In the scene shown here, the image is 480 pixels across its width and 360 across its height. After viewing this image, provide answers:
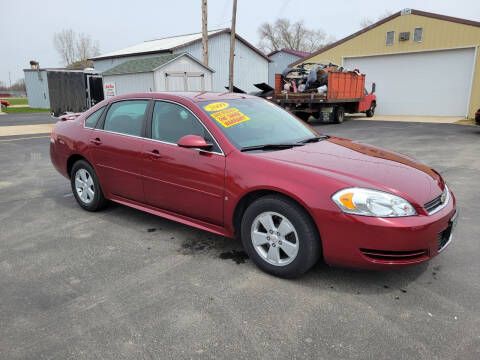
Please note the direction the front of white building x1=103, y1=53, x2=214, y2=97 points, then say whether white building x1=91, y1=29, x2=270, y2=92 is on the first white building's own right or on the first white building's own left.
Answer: on the first white building's own left

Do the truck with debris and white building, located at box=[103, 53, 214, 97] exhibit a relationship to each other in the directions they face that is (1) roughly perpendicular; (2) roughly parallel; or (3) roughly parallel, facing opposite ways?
roughly perpendicular

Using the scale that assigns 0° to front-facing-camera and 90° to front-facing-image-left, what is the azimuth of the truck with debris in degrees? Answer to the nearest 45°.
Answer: approximately 225°

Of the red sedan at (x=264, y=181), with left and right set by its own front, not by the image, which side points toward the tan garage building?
left

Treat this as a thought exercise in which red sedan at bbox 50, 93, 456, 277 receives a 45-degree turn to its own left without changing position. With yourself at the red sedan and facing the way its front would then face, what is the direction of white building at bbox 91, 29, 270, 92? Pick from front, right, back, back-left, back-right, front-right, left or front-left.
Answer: left

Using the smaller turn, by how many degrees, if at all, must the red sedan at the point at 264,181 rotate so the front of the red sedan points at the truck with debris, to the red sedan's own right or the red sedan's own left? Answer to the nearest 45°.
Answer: approximately 135° to the red sedan's own left

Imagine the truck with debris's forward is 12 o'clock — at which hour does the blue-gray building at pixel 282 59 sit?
The blue-gray building is roughly at 10 o'clock from the truck with debris.

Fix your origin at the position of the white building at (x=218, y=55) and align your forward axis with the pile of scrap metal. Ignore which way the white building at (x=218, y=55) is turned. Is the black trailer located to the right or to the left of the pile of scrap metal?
right

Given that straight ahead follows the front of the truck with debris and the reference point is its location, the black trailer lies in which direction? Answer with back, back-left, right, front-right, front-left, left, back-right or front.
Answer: back-left

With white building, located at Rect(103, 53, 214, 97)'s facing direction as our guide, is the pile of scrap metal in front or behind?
in front

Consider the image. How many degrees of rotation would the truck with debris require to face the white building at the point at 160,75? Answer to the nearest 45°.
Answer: approximately 135° to its left

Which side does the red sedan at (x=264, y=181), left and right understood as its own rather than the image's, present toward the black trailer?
back
